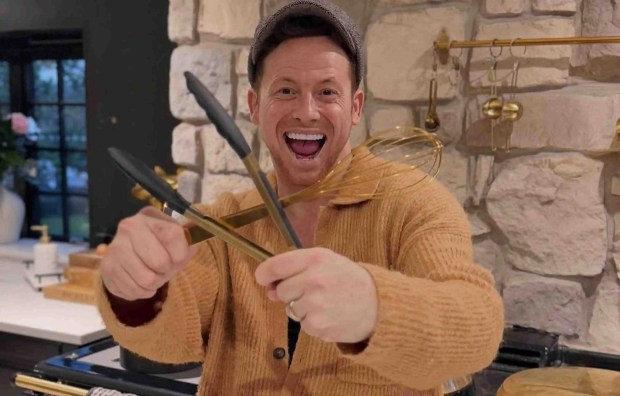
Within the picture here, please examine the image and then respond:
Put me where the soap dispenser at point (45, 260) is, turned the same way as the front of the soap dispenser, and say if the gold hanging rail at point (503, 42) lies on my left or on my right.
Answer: on my left

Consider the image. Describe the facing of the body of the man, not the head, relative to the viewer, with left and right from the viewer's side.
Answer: facing the viewer

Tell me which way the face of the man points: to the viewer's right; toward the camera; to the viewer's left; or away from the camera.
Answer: toward the camera

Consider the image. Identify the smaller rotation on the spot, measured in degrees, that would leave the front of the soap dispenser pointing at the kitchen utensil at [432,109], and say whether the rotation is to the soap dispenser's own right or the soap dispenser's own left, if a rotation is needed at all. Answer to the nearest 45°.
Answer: approximately 135° to the soap dispenser's own left

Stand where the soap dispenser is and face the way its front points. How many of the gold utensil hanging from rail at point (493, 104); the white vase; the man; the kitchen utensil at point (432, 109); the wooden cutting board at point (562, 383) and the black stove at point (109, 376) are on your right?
1

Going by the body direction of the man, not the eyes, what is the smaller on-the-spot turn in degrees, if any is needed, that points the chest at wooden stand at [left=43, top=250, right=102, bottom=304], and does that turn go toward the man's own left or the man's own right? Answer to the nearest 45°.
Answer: approximately 135° to the man's own right

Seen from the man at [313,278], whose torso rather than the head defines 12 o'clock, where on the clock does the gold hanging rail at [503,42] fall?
The gold hanging rail is roughly at 7 o'clock from the man.

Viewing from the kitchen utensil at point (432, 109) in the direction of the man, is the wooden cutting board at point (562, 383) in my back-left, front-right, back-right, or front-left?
front-left

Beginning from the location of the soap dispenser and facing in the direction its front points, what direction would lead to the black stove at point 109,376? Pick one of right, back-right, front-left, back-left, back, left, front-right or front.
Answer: left
